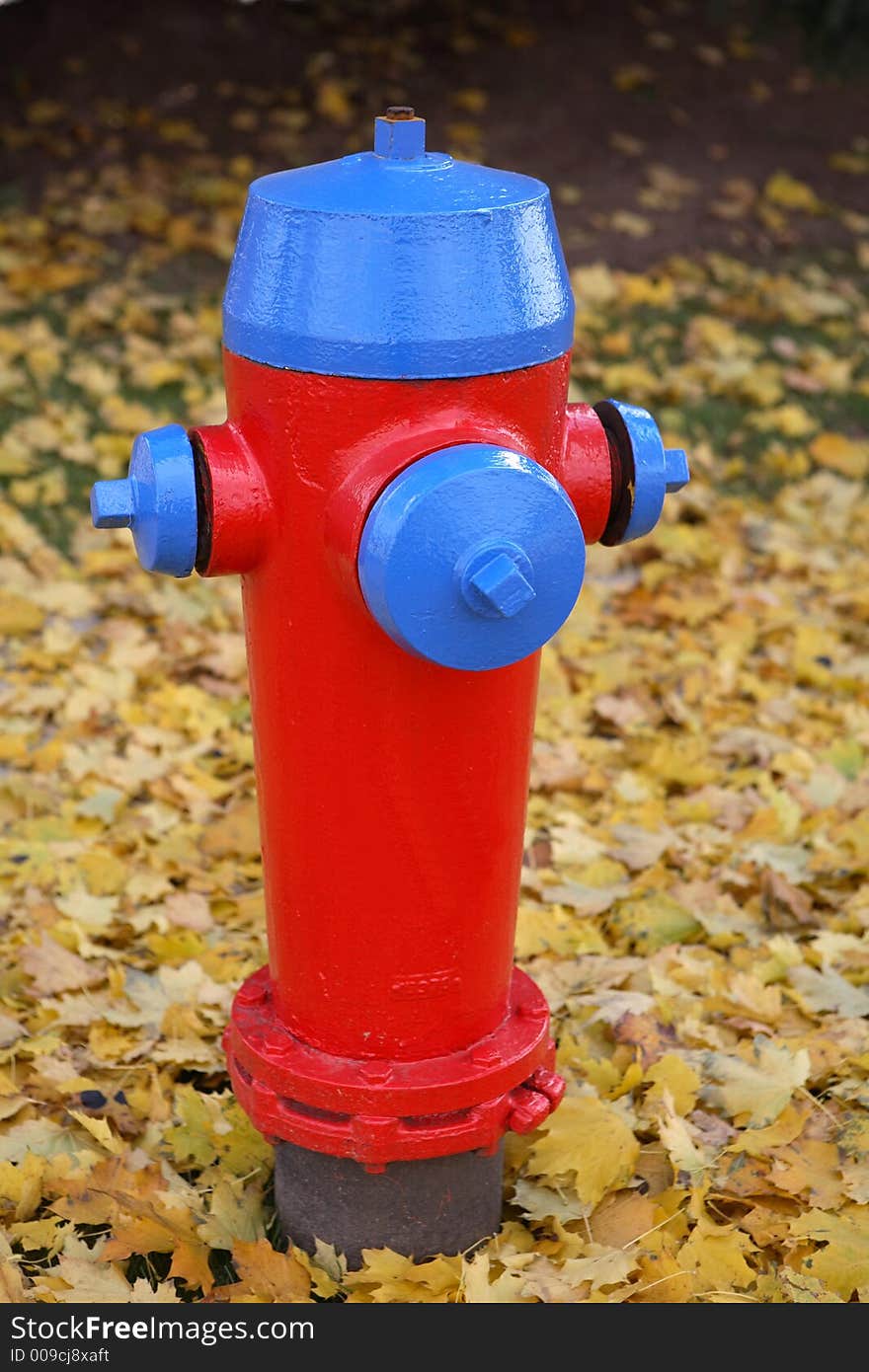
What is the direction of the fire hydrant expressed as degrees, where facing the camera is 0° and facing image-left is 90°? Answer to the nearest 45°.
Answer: approximately 315°
